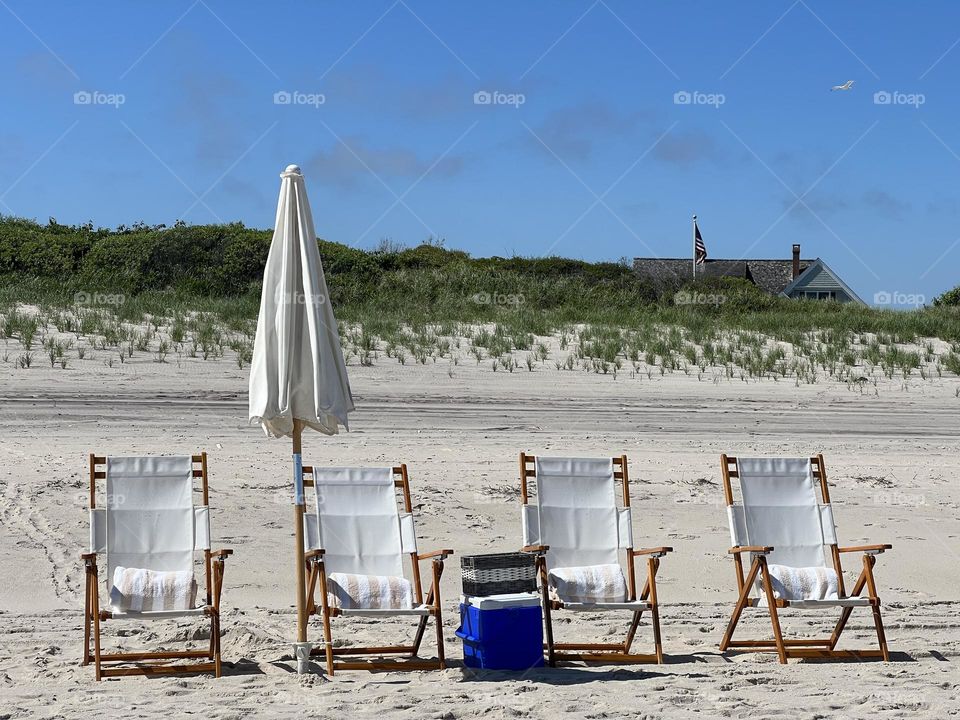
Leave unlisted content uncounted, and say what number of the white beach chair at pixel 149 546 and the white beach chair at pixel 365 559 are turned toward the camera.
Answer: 2

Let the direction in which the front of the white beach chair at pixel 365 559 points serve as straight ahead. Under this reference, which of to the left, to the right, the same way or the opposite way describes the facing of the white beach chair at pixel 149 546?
the same way

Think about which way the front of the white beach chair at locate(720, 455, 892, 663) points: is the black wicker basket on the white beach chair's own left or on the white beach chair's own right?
on the white beach chair's own right

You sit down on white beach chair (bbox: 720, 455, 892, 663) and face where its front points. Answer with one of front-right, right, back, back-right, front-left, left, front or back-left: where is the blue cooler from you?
right

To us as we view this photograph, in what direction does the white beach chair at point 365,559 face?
facing the viewer

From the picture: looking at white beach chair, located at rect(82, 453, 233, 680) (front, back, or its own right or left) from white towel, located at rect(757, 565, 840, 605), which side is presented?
left

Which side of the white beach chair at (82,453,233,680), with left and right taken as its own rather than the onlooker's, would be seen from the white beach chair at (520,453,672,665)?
left

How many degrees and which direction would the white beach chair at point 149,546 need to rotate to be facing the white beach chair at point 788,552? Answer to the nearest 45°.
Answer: approximately 90° to its left

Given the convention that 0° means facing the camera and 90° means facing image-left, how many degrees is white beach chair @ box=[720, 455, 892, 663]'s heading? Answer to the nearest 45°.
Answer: approximately 315°

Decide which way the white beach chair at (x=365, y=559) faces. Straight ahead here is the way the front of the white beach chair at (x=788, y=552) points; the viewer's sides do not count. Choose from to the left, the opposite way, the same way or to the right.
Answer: the same way

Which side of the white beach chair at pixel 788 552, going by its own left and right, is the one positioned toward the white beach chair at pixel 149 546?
right

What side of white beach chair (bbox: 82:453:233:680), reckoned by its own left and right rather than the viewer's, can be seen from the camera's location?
front

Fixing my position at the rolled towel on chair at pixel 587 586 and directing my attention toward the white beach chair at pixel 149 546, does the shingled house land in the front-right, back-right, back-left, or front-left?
back-right

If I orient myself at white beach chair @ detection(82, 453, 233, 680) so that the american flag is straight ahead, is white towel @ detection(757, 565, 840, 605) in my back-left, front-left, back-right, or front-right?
front-right

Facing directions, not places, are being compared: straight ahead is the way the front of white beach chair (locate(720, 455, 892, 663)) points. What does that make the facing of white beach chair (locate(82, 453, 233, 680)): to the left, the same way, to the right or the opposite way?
the same way

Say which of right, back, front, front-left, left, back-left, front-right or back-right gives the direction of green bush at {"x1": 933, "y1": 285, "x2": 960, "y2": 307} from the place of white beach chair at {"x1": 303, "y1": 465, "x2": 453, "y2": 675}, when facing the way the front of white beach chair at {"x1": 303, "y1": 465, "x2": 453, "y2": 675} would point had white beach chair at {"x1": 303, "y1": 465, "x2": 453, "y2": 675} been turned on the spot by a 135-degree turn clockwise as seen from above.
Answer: right

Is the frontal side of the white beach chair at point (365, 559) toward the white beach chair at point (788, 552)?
no

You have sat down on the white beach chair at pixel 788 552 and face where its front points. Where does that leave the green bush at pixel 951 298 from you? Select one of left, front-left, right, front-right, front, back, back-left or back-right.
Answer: back-left

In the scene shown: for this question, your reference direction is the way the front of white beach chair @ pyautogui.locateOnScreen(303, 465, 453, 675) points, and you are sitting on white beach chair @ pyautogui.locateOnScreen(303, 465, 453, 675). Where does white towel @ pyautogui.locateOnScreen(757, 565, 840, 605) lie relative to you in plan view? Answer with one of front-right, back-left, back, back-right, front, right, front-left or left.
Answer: left
